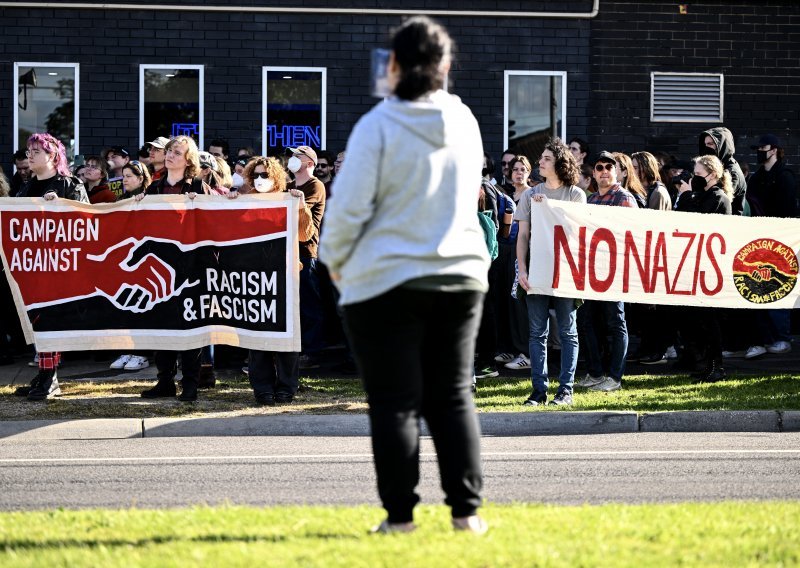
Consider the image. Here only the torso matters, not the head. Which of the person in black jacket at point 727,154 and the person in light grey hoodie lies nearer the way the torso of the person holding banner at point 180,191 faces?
the person in light grey hoodie

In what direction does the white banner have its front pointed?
toward the camera

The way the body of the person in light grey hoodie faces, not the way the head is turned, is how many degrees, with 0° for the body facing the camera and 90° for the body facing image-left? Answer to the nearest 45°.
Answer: approximately 180°

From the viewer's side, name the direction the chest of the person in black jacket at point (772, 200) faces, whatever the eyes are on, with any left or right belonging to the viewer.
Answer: facing the viewer and to the left of the viewer

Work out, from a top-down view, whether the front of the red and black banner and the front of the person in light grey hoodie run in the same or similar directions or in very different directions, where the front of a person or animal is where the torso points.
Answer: very different directions

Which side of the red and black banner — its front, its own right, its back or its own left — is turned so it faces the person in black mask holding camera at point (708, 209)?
left

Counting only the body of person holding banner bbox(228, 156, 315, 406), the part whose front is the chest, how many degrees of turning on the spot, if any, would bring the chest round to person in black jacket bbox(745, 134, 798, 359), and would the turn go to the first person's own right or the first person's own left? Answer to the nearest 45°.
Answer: approximately 135° to the first person's own left

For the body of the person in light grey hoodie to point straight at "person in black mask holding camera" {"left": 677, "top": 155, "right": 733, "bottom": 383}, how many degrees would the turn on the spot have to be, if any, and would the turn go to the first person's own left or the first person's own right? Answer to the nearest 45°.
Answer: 0° — they already face them

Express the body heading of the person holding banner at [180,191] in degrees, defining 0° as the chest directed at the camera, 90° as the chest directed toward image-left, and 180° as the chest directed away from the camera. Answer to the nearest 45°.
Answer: approximately 45°

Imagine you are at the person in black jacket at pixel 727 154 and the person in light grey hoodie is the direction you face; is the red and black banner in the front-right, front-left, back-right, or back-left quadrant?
front-right

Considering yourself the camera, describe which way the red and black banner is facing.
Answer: facing the viewer

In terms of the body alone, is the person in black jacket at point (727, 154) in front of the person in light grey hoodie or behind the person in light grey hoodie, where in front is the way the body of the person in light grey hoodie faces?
in front

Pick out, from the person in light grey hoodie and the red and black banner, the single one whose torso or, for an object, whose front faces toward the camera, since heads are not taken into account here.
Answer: the red and black banner

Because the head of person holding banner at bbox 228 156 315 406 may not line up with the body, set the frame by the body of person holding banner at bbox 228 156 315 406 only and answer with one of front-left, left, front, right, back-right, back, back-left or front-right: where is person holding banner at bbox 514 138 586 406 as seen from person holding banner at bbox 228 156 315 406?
left
